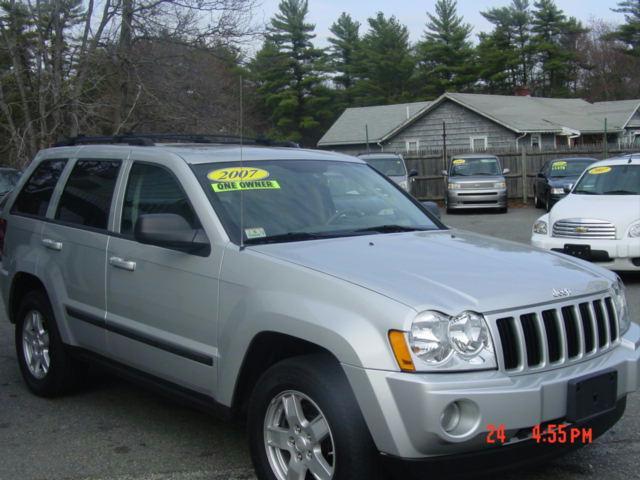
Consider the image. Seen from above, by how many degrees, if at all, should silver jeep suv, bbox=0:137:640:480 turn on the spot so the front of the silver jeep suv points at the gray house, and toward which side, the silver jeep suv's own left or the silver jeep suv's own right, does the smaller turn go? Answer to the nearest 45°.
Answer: approximately 135° to the silver jeep suv's own left

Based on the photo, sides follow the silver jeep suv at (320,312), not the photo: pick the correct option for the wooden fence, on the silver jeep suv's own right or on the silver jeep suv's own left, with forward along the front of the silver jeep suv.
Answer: on the silver jeep suv's own left

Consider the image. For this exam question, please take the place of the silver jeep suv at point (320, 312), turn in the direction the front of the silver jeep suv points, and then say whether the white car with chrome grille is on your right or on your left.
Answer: on your left

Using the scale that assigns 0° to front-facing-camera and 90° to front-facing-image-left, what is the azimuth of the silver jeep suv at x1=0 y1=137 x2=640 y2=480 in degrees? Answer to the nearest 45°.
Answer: approximately 315°

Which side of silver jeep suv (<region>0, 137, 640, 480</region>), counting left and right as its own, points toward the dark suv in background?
left

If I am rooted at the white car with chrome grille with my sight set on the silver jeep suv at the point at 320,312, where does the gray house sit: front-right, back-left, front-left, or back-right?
back-right
